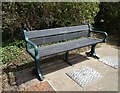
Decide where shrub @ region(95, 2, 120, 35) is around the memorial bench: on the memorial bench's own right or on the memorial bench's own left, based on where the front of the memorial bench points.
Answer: on the memorial bench's own left

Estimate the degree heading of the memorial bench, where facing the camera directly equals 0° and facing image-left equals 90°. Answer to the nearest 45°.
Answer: approximately 315°
